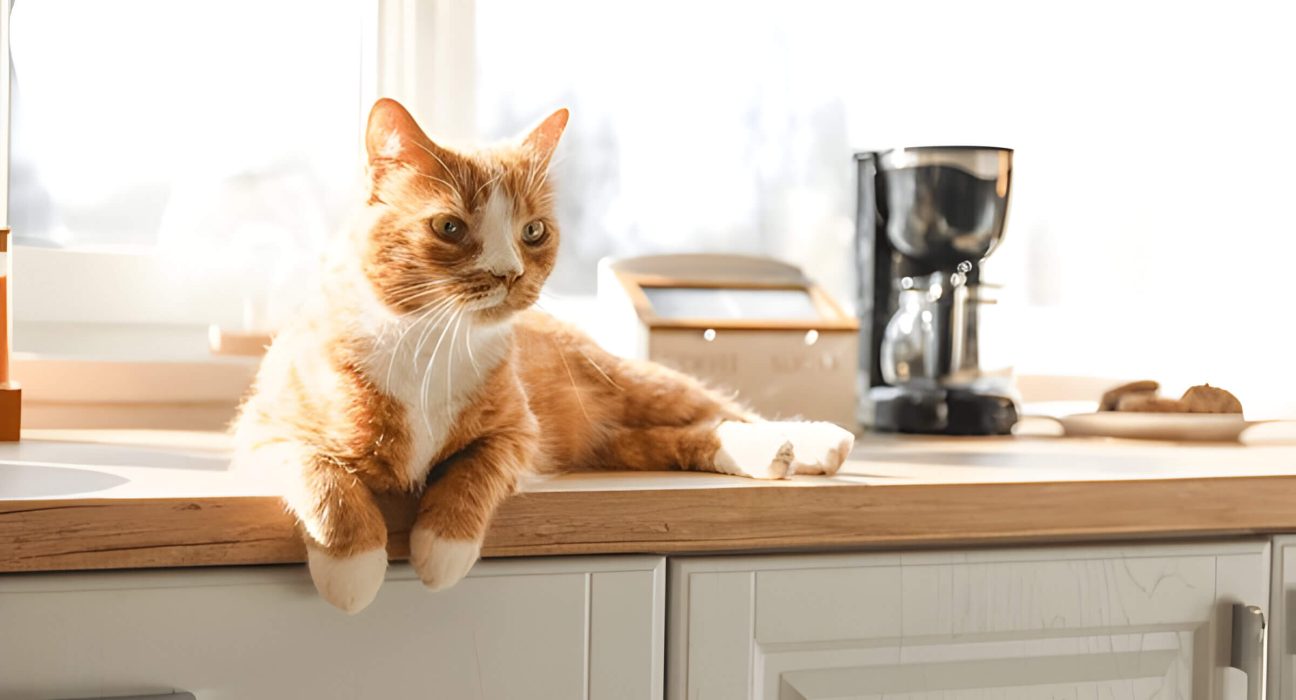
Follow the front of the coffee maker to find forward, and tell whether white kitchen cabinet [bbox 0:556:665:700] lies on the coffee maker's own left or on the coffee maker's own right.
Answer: on the coffee maker's own right

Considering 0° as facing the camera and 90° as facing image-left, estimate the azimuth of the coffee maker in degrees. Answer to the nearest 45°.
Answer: approximately 315°

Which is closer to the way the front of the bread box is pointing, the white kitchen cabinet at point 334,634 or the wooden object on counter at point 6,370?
the white kitchen cabinet

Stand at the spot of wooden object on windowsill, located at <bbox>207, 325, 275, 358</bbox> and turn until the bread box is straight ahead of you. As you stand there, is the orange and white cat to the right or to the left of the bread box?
right

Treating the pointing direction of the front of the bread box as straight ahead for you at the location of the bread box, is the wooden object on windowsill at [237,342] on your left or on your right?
on your right

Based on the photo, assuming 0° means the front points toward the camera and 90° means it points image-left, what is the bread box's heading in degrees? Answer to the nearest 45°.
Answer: approximately 0°

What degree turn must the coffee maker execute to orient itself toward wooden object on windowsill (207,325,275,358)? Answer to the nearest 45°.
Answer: approximately 135° to its right

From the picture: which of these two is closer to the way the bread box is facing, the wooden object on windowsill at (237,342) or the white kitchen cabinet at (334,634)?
the white kitchen cabinet
